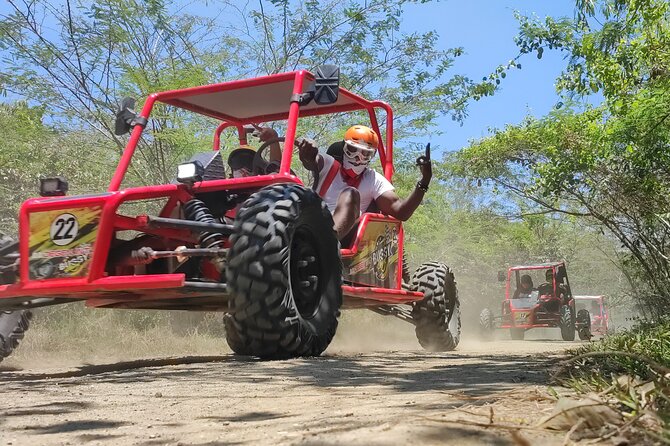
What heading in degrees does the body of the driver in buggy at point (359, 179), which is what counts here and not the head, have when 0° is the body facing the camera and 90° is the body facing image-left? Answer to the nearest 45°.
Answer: approximately 0°

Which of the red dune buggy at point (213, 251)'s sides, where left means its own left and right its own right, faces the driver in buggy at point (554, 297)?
back

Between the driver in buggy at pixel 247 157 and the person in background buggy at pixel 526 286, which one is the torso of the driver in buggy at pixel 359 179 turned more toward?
the driver in buggy

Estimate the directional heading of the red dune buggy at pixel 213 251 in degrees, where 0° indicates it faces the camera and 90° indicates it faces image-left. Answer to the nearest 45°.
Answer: approximately 45°

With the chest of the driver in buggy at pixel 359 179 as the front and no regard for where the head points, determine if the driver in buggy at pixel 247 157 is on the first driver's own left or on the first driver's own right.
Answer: on the first driver's own right

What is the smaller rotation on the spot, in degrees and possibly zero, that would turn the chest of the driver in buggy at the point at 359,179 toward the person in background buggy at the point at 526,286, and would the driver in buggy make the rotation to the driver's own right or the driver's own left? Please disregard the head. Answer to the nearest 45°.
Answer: approximately 180°
